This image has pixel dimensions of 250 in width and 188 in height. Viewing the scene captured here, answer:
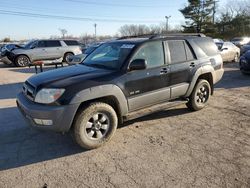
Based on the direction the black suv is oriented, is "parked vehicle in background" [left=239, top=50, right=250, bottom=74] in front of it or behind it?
behind

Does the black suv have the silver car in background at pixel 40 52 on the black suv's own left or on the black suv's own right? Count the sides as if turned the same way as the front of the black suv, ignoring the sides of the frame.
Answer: on the black suv's own right

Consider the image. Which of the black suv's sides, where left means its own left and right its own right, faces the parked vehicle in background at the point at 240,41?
back

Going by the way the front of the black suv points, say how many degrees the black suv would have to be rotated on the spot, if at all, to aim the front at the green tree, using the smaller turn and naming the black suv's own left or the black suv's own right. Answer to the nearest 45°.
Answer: approximately 135° to the black suv's own right

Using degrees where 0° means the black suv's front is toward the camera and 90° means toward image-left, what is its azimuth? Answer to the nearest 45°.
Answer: approximately 45°

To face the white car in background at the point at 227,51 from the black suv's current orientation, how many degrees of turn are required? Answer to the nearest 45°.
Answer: approximately 180°
